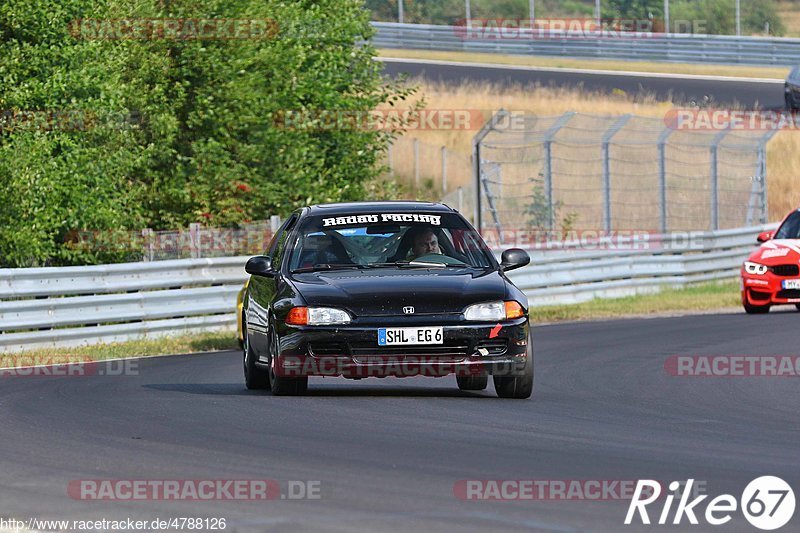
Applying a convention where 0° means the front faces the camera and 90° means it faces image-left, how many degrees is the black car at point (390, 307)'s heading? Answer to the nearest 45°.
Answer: approximately 0°

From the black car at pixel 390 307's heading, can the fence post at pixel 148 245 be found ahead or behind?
behind

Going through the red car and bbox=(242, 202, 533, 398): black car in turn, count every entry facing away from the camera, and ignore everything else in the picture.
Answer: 0

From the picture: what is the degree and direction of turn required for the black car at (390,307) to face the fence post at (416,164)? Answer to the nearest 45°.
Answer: approximately 180°

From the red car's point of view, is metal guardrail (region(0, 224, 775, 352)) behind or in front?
in front

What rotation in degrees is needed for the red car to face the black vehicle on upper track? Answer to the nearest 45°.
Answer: approximately 135° to its right

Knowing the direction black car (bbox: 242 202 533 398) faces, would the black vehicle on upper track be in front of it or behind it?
behind

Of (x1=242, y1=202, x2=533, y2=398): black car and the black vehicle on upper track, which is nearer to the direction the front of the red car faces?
the black car

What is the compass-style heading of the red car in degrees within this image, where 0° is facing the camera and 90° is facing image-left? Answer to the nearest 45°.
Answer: approximately 45°
